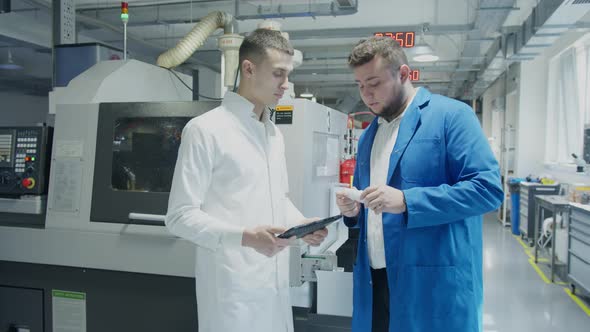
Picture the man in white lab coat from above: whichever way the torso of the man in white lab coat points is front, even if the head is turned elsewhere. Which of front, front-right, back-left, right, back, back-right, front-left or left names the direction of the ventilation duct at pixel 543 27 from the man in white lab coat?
left

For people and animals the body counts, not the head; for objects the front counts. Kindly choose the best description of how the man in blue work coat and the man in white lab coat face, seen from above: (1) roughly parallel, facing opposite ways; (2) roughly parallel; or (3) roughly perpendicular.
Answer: roughly perpendicular

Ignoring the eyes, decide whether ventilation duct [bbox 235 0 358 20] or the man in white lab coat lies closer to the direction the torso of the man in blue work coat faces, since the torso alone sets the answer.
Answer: the man in white lab coat

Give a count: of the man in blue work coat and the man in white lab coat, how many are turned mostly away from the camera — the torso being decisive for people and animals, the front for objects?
0

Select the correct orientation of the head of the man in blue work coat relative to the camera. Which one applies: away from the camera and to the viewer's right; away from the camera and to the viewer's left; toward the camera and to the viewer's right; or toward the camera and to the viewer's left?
toward the camera and to the viewer's left

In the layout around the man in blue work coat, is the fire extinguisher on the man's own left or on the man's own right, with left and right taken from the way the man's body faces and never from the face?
on the man's own right

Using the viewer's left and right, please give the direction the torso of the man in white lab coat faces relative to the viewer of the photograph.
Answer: facing the viewer and to the right of the viewer

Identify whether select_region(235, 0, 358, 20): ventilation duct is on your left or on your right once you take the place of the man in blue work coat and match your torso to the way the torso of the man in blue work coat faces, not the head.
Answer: on your right

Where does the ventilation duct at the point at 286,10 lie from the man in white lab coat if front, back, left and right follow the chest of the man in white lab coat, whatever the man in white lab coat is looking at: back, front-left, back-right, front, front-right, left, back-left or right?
back-left

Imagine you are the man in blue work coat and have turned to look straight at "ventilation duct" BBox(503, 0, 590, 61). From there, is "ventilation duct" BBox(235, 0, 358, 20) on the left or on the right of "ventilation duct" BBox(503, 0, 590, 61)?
left

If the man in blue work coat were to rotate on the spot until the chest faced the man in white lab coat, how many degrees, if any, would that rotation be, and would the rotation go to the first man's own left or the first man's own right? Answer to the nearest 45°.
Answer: approximately 45° to the first man's own right

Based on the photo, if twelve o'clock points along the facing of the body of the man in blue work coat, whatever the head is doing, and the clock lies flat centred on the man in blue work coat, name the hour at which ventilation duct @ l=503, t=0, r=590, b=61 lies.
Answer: The ventilation duct is roughly at 5 o'clock from the man in blue work coat.

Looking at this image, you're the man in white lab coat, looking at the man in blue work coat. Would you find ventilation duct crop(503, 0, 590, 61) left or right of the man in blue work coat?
left

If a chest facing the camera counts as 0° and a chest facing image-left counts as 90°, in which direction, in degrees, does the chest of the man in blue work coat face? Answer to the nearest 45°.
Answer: approximately 45°
